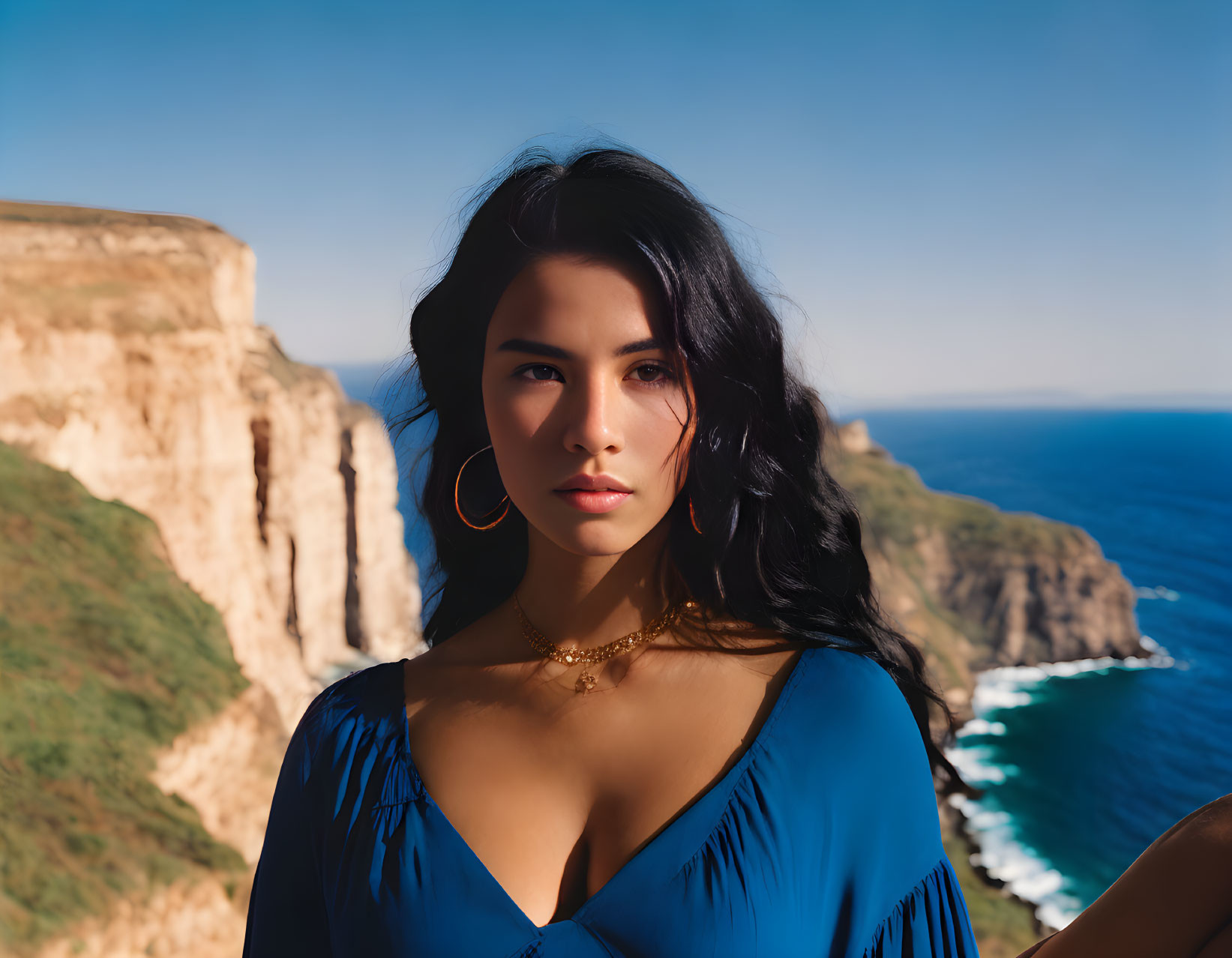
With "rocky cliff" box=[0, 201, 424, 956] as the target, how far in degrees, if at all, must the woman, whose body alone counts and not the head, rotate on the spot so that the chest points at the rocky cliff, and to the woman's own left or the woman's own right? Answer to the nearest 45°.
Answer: approximately 135° to the woman's own right

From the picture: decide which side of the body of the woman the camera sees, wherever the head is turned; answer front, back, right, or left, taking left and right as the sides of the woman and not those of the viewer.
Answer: front

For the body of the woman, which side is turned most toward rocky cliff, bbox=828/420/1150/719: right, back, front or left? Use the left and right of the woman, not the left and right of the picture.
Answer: back
